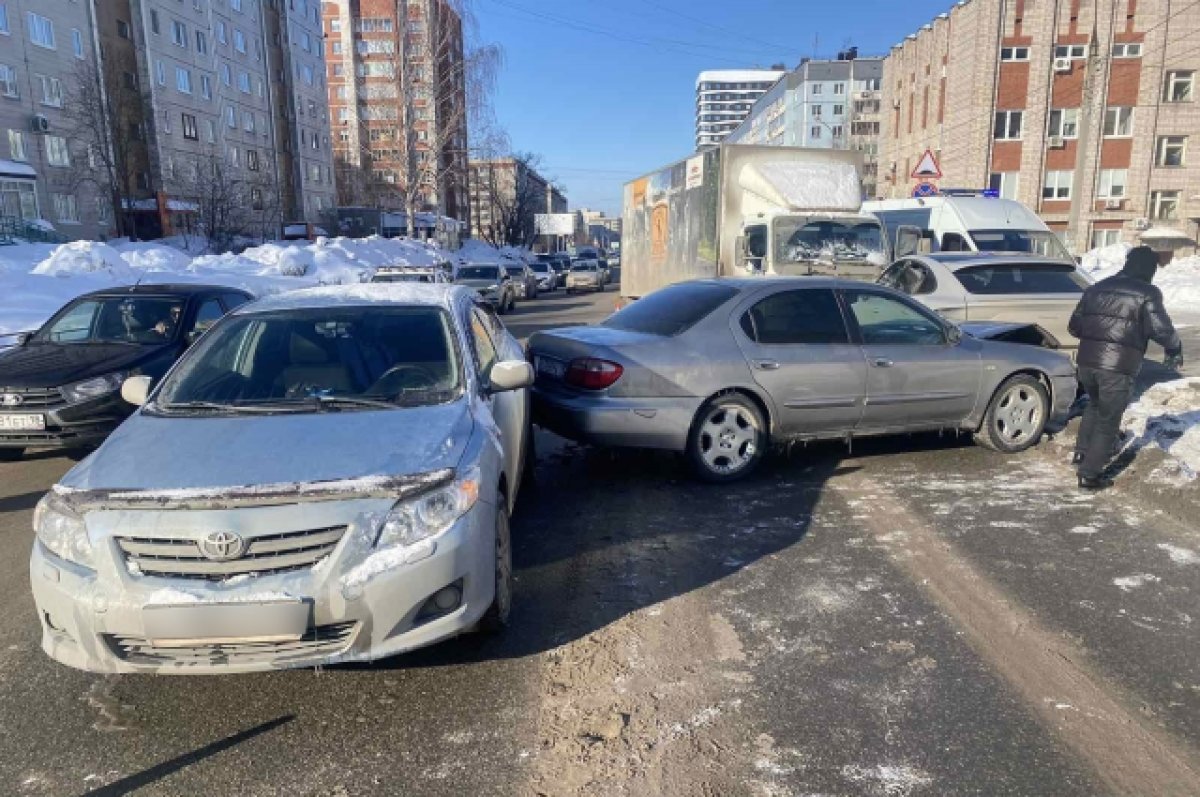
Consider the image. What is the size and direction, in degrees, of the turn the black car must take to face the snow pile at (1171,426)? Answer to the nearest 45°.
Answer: approximately 90° to its left

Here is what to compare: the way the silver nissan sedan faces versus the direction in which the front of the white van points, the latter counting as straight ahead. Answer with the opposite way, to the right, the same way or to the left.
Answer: to the left

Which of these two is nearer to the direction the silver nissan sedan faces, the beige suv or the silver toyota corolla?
the beige suv

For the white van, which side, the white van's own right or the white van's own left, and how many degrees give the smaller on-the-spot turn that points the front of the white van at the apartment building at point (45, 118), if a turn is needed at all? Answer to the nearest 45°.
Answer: approximately 135° to the white van's own right

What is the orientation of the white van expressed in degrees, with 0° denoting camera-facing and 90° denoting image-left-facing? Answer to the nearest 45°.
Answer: approximately 315°

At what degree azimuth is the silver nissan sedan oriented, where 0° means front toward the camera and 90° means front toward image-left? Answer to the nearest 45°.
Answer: approximately 225°

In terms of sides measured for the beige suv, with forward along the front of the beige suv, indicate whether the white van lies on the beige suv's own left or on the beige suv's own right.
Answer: on the beige suv's own left

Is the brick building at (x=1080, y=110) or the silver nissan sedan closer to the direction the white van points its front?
the silver nissan sedan

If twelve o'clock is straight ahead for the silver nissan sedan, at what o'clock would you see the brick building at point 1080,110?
The brick building is roughly at 11 o'clock from the silver nissan sedan.

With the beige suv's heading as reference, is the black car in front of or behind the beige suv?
behind
